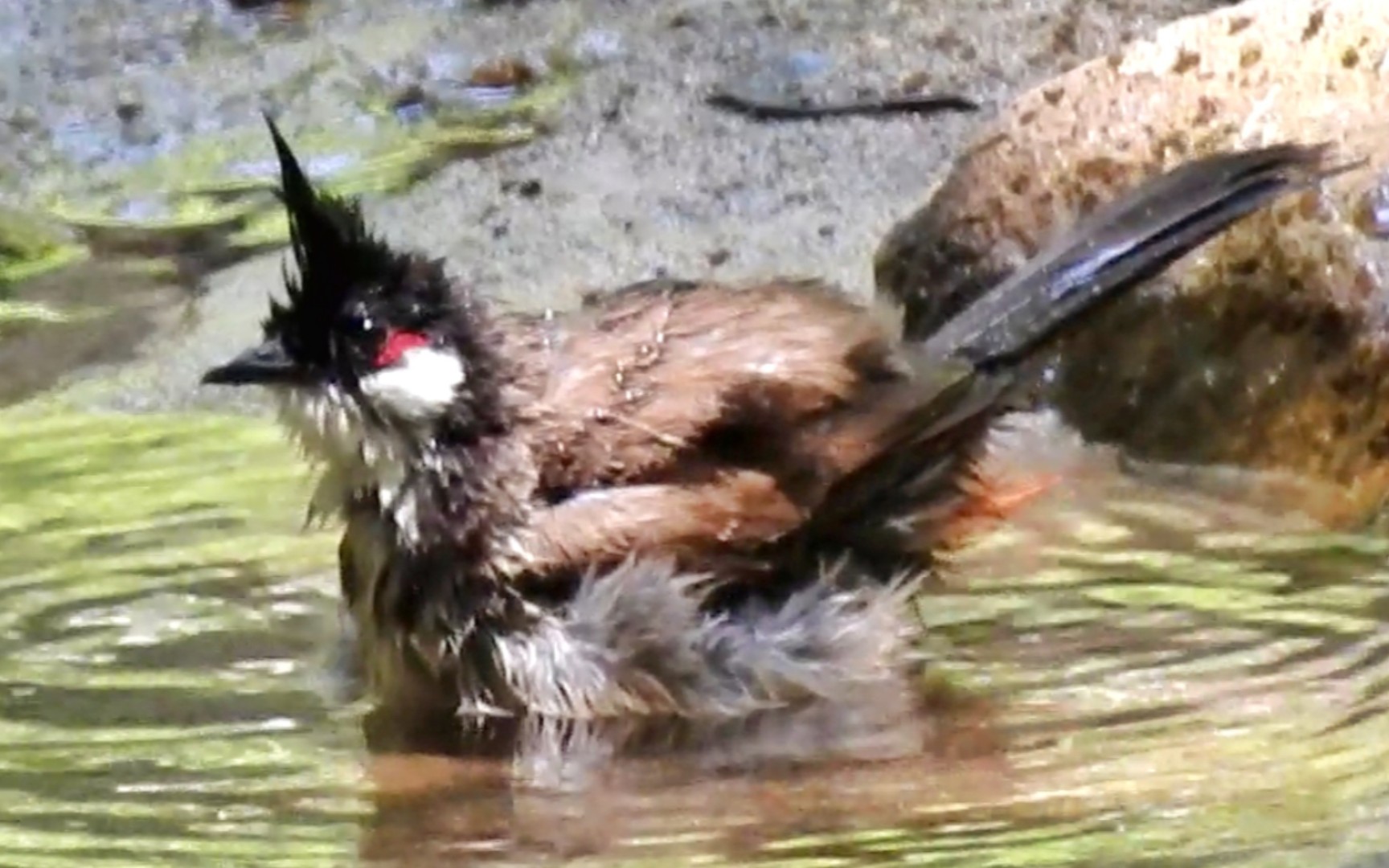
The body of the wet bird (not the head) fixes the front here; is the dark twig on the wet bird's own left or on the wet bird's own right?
on the wet bird's own right

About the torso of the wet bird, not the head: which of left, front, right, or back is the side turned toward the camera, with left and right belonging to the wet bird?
left

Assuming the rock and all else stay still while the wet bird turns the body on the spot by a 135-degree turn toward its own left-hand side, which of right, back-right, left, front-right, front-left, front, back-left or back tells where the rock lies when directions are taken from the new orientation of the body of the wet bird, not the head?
left
